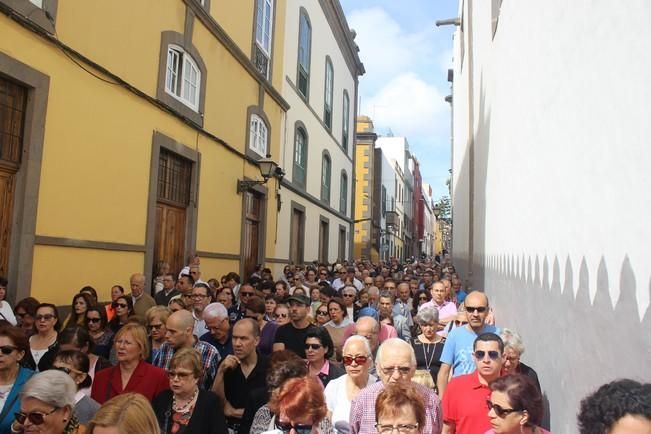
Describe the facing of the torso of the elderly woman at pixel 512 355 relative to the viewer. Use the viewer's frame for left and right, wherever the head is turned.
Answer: facing the viewer and to the left of the viewer

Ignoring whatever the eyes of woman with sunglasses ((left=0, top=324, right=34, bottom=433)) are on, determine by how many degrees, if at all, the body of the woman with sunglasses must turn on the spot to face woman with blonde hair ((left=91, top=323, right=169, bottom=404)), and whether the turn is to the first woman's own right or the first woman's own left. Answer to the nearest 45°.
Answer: approximately 135° to the first woman's own left

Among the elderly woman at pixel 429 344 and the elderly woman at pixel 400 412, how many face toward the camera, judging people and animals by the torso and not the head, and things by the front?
2

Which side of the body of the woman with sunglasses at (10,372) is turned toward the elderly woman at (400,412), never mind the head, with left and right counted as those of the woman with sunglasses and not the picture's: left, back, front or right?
left

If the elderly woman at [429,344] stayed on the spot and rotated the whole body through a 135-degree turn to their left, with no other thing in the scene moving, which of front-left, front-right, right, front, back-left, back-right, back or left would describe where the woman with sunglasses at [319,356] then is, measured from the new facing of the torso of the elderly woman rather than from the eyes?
back

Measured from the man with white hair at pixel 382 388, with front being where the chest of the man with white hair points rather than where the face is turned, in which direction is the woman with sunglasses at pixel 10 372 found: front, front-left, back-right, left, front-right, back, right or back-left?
right

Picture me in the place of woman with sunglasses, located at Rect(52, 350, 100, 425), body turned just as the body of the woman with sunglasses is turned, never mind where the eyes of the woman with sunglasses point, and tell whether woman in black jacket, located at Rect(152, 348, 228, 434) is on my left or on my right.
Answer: on my left

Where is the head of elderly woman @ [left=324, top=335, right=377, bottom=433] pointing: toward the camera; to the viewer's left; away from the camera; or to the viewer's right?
toward the camera

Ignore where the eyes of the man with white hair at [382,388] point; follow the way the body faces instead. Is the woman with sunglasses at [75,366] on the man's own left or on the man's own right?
on the man's own right

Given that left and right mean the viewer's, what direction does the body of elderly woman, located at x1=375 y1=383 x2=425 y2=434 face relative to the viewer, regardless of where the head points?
facing the viewer

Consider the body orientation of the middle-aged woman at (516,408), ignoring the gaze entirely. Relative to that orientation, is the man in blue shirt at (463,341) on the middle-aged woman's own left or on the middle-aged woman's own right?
on the middle-aged woman's own right

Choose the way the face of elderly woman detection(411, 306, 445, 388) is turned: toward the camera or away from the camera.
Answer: toward the camera

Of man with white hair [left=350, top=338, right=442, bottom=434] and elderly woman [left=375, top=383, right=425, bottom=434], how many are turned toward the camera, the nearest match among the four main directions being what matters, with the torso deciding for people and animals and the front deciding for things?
2

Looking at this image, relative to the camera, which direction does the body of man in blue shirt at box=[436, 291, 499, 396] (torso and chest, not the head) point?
toward the camera

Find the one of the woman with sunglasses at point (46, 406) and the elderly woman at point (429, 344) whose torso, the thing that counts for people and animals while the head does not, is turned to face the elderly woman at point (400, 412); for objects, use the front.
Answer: the elderly woman at point (429, 344)

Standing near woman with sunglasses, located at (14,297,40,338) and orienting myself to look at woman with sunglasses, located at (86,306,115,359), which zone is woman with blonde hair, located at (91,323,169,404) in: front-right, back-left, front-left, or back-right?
front-right

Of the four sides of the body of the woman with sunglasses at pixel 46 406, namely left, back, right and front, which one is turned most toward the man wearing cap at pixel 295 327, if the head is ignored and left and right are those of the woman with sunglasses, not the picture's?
back

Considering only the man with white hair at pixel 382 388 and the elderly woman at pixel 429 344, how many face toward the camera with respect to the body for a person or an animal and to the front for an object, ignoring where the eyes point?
2

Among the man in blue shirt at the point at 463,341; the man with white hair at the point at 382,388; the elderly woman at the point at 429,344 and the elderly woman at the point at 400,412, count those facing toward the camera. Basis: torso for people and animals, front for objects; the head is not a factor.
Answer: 4
